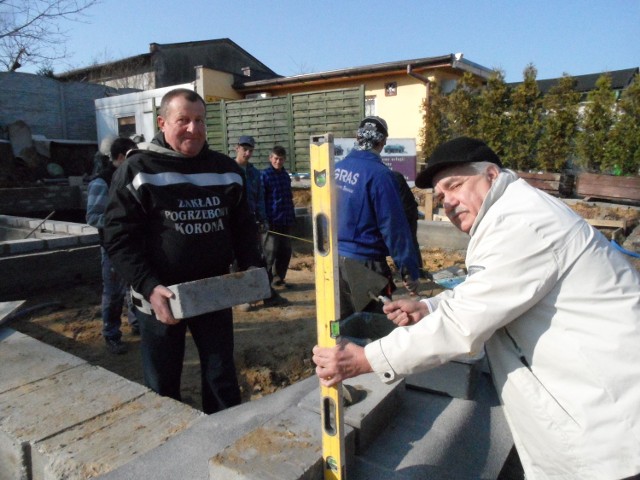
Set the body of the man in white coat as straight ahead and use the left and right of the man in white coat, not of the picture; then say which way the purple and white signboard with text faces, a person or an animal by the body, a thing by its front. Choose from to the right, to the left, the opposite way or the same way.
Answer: to the left

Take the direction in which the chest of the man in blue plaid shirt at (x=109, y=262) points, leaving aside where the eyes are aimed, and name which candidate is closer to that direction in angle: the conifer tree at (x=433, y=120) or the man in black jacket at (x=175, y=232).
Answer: the conifer tree

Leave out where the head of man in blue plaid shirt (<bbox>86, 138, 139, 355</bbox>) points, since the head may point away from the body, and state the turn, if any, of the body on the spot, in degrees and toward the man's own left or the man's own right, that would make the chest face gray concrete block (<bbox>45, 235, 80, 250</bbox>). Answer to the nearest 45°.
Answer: approximately 90° to the man's own left

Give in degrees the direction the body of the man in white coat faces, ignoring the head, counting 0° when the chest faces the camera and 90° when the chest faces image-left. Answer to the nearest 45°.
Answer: approximately 90°

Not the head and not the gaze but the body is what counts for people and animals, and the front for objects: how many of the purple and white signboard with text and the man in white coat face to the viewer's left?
1

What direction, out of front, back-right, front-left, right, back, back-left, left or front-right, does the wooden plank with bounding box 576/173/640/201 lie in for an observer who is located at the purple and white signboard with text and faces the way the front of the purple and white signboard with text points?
left

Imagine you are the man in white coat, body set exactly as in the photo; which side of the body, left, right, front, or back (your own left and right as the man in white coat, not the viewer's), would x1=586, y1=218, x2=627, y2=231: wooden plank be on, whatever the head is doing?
right

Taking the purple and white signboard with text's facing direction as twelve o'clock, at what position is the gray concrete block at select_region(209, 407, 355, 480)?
The gray concrete block is roughly at 12 o'clock from the purple and white signboard with text.

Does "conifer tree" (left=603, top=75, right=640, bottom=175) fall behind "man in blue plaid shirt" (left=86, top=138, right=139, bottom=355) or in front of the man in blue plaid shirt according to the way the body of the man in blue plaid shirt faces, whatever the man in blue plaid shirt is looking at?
in front
